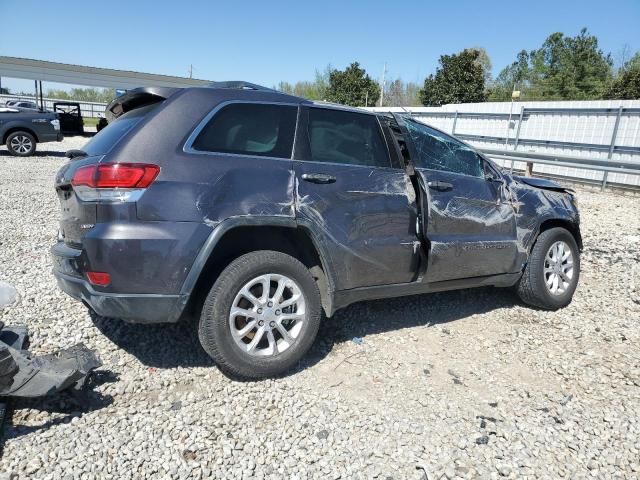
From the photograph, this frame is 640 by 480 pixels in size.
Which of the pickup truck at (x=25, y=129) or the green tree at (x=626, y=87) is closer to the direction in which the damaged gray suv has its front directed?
the green tree

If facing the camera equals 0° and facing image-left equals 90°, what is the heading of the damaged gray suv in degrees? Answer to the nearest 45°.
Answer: approximately 225°
